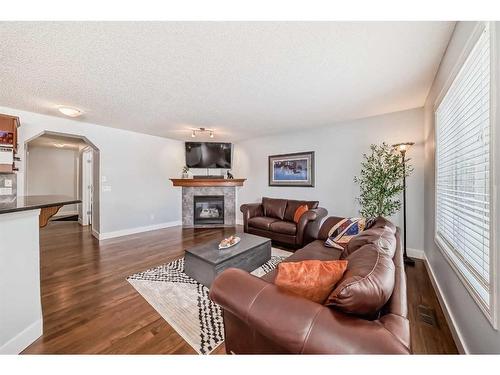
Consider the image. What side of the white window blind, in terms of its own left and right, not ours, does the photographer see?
left

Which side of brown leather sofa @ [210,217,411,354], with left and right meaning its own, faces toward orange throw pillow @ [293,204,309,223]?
right

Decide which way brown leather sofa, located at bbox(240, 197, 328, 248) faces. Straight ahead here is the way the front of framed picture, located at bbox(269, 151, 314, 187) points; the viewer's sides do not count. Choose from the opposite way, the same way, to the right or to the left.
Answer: the same way

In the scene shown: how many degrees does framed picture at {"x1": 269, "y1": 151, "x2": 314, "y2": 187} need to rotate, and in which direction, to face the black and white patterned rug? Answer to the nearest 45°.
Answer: approximately 45° to its left

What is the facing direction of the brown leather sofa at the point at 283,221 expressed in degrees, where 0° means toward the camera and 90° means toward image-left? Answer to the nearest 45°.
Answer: approximately 45°

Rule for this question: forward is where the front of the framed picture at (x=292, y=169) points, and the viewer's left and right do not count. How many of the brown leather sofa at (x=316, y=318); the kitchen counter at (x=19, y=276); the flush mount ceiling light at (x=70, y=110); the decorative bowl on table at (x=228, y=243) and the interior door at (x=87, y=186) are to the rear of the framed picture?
0

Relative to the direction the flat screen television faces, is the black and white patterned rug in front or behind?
in front

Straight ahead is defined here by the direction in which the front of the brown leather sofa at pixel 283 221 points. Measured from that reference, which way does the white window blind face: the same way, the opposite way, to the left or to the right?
to the right

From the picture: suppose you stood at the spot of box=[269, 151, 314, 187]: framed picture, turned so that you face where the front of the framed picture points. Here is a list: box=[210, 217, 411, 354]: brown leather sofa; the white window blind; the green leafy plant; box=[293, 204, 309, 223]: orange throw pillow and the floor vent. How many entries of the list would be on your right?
0

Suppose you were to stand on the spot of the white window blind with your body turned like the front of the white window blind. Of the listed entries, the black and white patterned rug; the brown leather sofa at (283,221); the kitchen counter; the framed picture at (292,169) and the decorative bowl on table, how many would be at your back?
0

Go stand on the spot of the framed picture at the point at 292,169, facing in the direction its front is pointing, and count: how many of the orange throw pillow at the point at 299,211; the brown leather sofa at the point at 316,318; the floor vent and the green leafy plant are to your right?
0

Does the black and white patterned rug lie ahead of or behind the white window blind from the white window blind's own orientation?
ahead

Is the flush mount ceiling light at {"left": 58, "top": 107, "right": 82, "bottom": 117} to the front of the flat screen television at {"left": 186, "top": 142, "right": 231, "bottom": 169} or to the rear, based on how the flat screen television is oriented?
to the front

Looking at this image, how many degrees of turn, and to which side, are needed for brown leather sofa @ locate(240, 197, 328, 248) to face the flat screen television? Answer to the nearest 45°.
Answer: approximately 90° to its right

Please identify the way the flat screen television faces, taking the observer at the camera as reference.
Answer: facing the viewer

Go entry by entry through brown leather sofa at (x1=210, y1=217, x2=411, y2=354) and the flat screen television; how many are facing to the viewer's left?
1

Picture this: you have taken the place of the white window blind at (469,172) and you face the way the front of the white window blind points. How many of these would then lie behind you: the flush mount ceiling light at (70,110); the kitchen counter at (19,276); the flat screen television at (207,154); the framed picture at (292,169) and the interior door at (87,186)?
0
